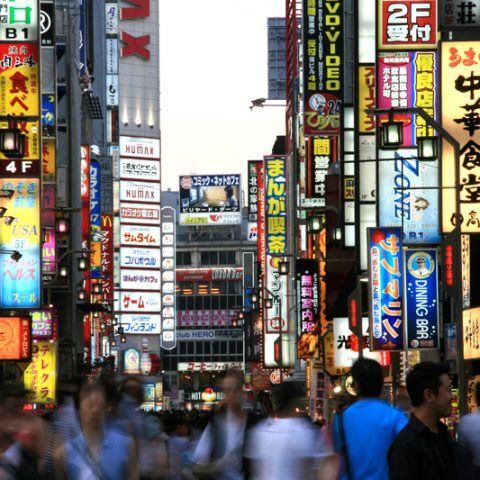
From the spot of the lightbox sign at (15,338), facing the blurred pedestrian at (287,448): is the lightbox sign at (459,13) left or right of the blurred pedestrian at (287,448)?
left

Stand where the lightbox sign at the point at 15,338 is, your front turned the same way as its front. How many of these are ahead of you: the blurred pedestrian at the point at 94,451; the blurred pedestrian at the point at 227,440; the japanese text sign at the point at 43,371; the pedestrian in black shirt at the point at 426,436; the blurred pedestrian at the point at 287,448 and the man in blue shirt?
5

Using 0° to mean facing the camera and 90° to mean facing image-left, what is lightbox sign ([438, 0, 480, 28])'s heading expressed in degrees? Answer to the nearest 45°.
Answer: approximately 0°

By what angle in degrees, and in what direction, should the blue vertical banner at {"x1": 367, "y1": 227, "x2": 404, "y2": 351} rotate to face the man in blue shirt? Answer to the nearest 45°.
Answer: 0° — it already faces them

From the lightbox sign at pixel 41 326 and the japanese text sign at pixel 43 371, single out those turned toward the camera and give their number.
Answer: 2

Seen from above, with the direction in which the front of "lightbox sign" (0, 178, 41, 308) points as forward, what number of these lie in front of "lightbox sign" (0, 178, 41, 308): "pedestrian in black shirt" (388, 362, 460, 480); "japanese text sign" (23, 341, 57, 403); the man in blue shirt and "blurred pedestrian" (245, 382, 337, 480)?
3

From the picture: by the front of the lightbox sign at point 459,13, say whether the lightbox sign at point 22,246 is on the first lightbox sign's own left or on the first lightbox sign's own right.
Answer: on the first lightbox sign's own right
